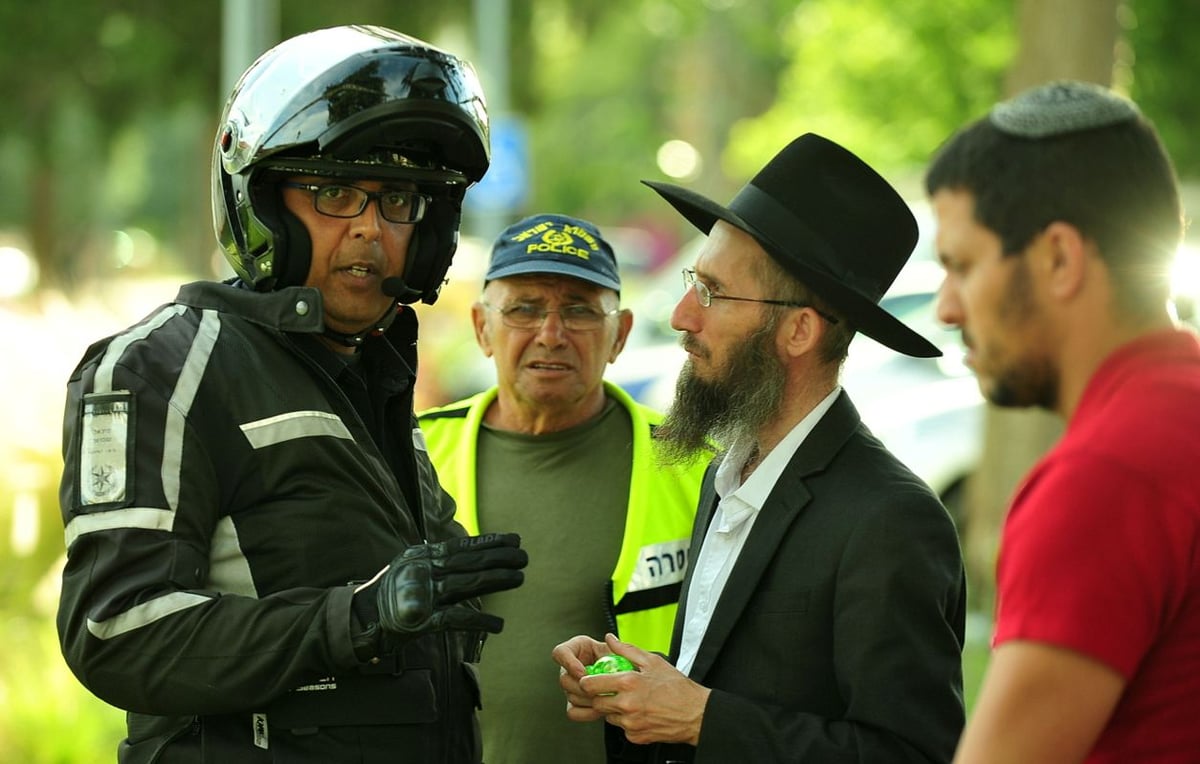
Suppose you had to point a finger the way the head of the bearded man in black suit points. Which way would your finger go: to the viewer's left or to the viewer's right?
to the viewer's left

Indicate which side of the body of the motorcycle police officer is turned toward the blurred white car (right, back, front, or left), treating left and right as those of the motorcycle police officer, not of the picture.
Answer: left

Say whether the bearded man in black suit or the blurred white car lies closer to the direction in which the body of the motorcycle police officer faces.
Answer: the bearded man in black suit

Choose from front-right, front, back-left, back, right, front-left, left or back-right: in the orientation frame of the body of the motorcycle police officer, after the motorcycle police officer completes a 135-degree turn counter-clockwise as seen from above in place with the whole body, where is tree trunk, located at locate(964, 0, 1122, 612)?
front-right

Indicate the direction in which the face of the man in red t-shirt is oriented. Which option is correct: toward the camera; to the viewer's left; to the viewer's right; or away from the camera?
to the viewer's left

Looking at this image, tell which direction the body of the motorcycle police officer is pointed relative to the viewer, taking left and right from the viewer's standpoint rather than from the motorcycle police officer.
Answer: facing the viewer and to the right of the viewer

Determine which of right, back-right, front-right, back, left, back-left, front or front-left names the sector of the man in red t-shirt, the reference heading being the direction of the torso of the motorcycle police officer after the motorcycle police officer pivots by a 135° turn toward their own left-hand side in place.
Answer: back-right

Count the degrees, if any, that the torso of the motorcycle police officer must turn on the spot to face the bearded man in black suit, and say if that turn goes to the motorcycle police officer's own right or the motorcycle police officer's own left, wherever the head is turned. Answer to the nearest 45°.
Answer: approximately 45° to the motorcycle police officer's own left

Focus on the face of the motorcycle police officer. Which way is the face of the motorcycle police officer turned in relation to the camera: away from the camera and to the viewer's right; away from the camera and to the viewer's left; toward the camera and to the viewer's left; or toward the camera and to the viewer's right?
toward the camera and to the viewer's right
